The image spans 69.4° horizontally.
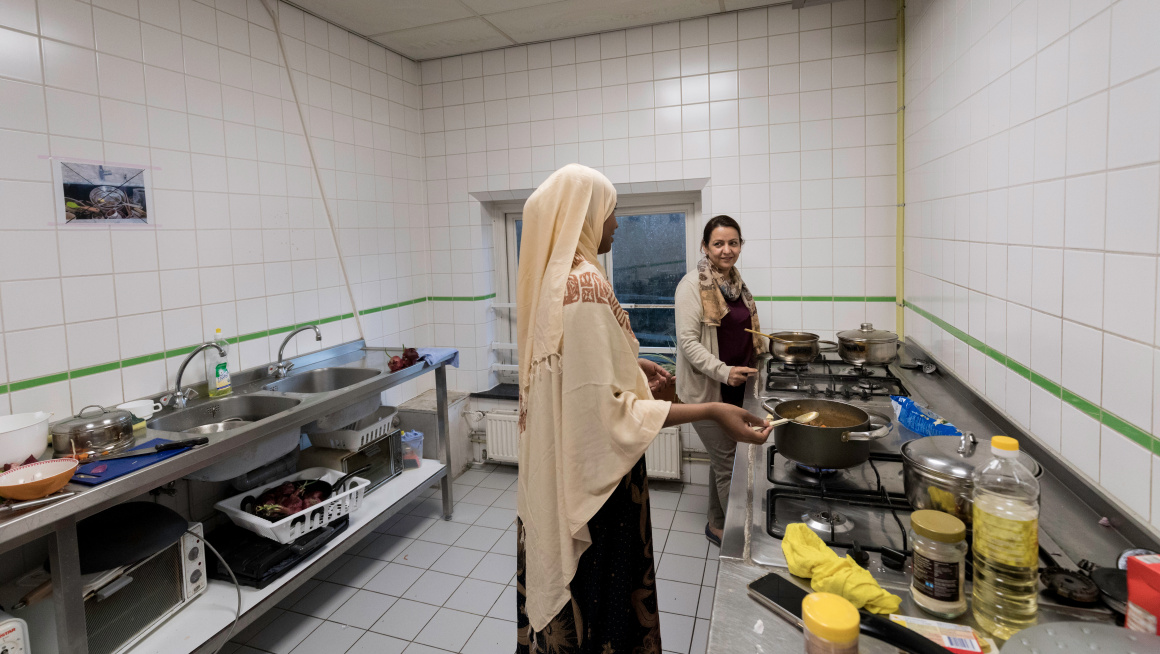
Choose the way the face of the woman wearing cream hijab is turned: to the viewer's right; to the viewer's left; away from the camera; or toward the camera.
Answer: to the viewer's right

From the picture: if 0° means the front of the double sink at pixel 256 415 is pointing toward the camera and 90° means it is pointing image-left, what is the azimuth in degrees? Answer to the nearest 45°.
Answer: approximately 315°

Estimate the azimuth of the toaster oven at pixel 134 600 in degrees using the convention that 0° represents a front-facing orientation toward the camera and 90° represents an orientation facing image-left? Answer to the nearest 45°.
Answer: approximately 315°

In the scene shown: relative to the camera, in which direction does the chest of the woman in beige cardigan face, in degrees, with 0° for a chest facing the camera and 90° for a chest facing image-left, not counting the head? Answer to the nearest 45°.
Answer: approximately 315°

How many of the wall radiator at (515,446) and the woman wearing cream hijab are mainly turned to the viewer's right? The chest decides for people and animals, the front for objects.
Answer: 1

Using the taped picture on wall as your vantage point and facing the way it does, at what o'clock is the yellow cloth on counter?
The yellow cloth on counter is roughly at 1 o'clock from the taped picture on wall.

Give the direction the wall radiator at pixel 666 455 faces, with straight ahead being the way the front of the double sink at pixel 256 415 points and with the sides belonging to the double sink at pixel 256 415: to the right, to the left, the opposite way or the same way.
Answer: to the right

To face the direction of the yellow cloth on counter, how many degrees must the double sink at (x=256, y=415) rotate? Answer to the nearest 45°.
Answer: approximately 45° to its right

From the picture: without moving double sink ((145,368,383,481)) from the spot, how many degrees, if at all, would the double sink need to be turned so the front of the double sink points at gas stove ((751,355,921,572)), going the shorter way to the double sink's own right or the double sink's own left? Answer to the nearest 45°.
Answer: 0° — it already faces it

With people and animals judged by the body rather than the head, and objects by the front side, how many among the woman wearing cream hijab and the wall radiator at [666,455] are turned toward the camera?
1
